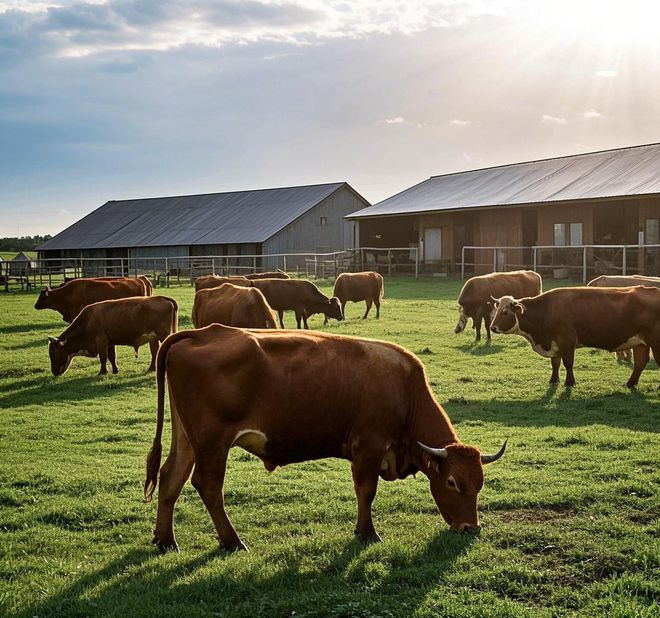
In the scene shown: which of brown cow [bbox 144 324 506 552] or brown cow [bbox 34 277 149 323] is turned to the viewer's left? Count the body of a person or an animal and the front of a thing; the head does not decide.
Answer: brown cow [bbox 34 277 149 323]

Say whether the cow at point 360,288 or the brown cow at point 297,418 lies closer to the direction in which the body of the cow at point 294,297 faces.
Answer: the cow

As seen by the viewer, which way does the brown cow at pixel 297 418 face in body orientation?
to the viewer's right

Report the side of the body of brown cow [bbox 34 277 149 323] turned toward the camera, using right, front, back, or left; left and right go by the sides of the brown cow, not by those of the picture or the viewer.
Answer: left

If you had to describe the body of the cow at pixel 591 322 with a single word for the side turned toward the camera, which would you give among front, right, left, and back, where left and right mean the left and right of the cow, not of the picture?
left

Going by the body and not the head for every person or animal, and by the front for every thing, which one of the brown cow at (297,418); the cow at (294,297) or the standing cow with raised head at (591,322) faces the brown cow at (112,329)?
the standing cow with raised head

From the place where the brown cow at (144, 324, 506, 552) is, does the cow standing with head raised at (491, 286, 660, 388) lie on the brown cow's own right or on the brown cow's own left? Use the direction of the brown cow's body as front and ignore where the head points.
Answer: on the brown cow's own left

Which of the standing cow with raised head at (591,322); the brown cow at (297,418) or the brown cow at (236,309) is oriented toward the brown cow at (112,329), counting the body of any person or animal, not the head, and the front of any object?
the standing cow with raised head

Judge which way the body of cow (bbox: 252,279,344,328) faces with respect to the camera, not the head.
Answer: to the viewer's right

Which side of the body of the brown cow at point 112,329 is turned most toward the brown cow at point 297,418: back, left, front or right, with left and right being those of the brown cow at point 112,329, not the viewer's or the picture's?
left

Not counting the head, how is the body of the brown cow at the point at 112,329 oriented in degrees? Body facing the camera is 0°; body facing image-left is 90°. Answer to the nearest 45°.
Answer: approximately 90°
